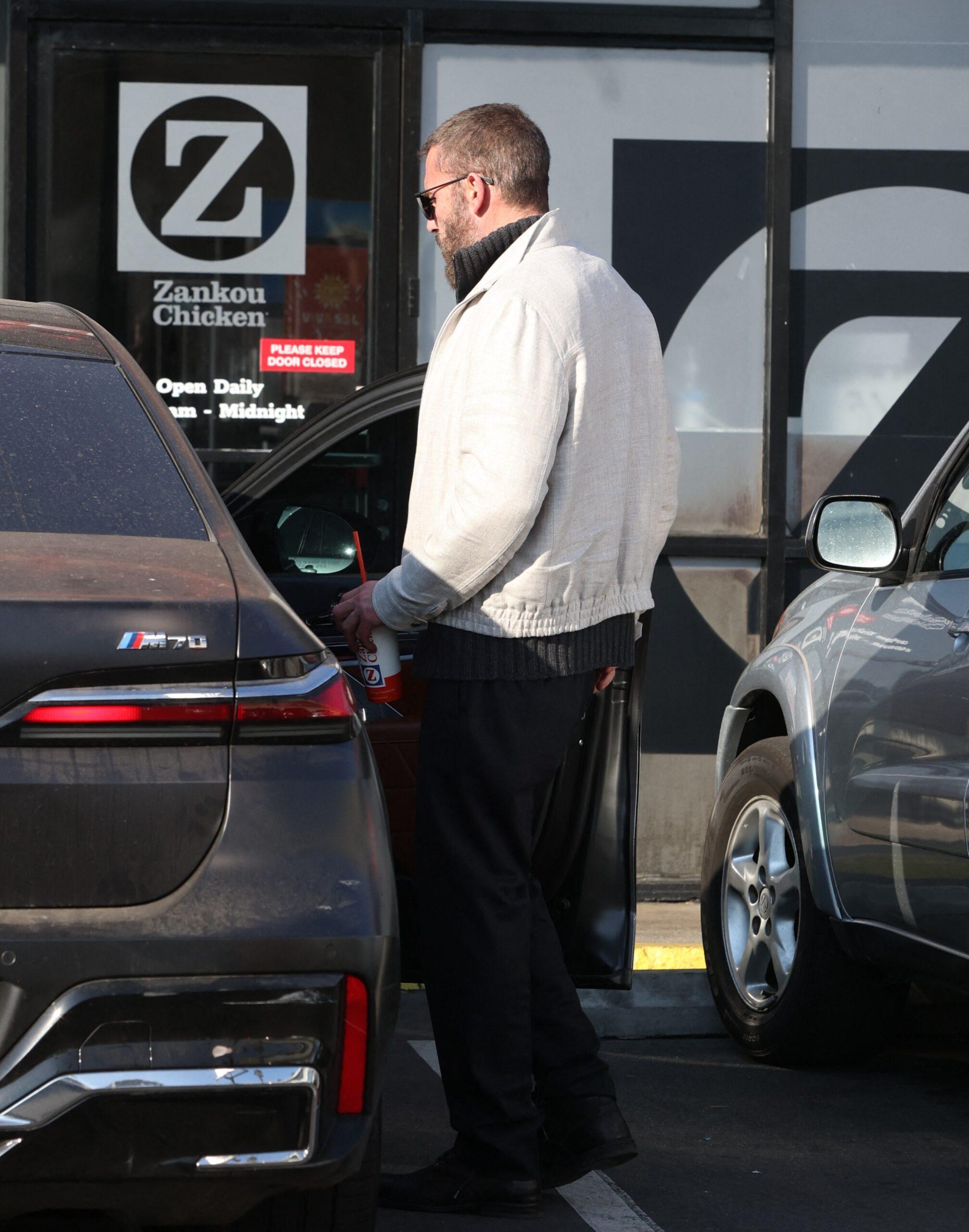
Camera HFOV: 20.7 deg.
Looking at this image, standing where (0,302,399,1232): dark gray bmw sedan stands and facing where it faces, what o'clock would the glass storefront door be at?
The glass storefront door is roughly at 12 o'clock from the dark gray bmw sedan.

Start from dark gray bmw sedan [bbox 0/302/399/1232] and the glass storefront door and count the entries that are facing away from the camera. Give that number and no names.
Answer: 1

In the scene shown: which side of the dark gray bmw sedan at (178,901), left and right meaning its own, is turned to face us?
back

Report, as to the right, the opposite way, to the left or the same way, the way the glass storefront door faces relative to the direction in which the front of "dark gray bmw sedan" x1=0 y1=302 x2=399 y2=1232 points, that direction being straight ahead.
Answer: the opposite way

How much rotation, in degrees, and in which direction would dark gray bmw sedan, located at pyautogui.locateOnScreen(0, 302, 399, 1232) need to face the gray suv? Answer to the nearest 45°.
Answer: approximately 45° to its right

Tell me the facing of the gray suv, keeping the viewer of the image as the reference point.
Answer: facing away from the viewer and to the left of the viewer

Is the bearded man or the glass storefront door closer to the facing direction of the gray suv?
the glass storefront door

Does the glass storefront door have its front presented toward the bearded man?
yes

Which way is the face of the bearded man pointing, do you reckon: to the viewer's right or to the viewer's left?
to the viewer's left

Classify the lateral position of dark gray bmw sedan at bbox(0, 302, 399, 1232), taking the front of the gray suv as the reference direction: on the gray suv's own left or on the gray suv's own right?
on the gray suv's own left

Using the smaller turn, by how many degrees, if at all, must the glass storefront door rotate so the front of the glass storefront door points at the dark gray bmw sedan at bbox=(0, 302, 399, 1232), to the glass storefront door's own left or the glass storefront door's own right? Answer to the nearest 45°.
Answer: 0° — it already faces it

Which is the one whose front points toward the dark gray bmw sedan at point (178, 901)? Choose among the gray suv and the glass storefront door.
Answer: the glass storefront door

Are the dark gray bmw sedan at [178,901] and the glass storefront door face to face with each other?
yes

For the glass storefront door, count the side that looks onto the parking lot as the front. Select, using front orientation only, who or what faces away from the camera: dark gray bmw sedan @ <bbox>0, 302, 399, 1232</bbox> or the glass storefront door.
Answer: the dark gray bmw sedan
